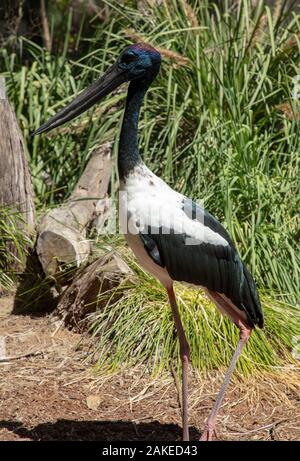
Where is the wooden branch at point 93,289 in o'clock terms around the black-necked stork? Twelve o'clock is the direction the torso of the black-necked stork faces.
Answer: The wooden branch is roughly at 2 o'clock from the black-necked stork.

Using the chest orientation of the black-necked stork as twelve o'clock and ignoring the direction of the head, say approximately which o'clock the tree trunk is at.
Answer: The tree trunk is roughly at 2 o'clock from the black-necked stork.

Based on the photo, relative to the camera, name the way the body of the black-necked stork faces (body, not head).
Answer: to the viewer's left

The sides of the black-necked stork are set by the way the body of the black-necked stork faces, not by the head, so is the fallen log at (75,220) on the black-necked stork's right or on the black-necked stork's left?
on the black-necked stork's right
